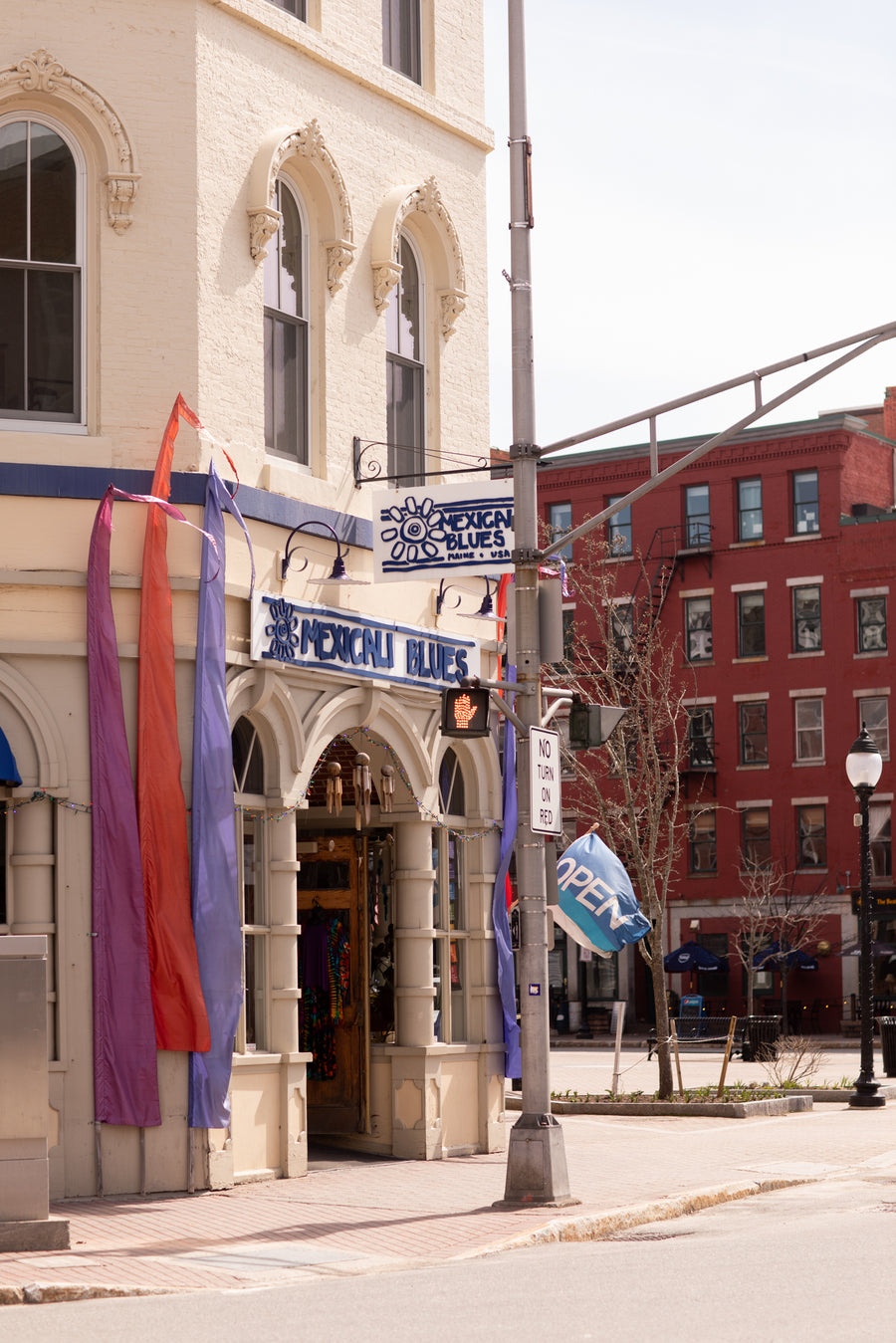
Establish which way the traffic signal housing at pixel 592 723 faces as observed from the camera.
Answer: facing to the right of the viewer

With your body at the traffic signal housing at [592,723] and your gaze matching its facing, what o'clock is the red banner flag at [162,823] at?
The red banner flag is roughly at 6 o'clock from the traffic signal housing.

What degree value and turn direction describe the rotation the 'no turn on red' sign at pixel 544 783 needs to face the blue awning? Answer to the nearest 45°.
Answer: approximately 135° to its right

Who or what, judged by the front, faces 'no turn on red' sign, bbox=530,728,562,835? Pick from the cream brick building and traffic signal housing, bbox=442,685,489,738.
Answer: the cream brick building

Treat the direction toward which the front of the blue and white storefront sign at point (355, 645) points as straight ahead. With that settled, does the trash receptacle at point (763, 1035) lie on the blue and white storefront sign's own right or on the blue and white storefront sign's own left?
on the blue and white storefront sign's own left

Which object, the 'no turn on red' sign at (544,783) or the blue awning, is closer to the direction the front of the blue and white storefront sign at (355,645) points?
the 'no turn on red' sign

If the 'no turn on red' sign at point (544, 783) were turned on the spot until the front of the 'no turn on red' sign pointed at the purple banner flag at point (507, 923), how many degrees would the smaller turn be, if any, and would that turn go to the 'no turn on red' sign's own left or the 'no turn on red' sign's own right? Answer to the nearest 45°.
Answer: approximately 135° to the 'no turn on red' sign's own left

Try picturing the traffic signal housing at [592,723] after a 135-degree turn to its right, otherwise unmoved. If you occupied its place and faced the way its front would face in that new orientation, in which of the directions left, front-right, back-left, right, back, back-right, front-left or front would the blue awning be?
front-right

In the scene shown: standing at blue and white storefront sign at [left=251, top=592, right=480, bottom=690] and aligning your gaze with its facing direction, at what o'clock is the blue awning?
The blue awning is roughly at 3 o'clock from the blue and white storefront sign.

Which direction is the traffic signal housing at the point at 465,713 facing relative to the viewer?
toward the camera

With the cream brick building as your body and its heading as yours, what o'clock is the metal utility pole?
The metal utility pole is roughly at 12 o'clock from the cream brick building.

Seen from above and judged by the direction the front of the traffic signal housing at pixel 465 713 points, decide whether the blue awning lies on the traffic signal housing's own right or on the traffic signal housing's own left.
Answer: on the traffic signal housing's own right

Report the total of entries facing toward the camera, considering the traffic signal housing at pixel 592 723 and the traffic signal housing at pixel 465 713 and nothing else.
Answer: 1

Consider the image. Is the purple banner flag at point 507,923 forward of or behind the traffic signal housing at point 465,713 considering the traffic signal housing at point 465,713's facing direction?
behind
